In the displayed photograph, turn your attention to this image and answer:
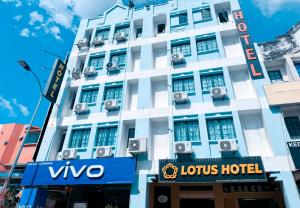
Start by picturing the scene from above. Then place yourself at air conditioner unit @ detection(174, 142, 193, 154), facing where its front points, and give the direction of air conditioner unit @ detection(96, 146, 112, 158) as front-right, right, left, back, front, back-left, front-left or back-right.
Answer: right

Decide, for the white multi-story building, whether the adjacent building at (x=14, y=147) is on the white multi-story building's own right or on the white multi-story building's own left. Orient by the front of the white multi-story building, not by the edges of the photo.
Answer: on the white multi-story building's own right

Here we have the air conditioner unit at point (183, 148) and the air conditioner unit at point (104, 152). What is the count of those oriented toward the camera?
2

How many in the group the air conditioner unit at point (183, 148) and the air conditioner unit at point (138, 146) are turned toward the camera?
2

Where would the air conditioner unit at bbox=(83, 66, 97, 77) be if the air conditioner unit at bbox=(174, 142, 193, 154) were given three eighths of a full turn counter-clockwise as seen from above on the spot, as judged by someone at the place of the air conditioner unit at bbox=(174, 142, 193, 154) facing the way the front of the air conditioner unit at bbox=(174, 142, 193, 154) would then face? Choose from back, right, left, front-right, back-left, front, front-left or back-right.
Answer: back-left

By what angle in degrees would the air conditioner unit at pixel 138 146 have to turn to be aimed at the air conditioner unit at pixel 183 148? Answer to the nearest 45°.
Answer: approximately 90° to its left

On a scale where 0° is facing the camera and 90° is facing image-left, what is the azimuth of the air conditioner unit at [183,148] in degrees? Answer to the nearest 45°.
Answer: approximately 0°
